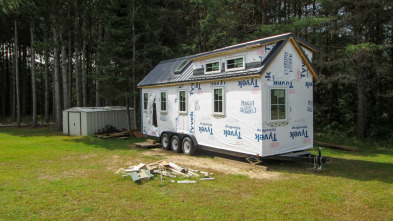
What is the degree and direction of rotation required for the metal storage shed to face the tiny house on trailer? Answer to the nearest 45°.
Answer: approximately 90° to its left

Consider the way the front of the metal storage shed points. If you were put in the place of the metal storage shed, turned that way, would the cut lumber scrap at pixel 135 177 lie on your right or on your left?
on your left

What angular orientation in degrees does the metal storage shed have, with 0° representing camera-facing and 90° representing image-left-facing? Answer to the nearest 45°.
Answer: approximately 45°

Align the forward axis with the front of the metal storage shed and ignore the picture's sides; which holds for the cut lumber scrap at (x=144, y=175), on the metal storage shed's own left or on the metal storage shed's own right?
on the metal storage shed's own left
